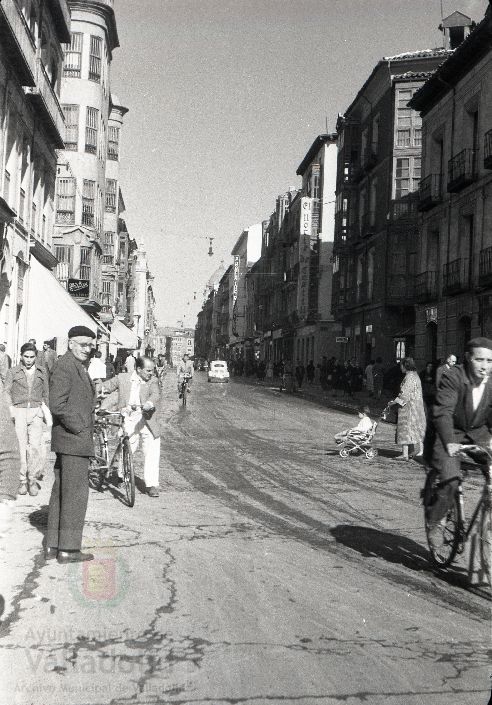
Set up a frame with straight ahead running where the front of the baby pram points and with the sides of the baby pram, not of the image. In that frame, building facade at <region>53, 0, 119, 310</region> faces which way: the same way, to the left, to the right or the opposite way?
the opposite way

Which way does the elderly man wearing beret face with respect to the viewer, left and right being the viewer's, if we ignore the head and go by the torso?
facing to the right of the viewer

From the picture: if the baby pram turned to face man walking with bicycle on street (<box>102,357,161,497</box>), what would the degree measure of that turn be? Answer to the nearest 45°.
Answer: approximately 45° to its left

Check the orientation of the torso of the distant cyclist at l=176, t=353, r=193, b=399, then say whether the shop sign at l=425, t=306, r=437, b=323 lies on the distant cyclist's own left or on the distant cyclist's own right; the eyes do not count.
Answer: on the distant cyclist's own left

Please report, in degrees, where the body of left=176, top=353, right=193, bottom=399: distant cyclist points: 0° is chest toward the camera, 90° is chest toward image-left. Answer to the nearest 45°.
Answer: approximately 0°

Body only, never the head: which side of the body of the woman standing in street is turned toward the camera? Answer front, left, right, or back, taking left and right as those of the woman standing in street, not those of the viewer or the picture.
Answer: left

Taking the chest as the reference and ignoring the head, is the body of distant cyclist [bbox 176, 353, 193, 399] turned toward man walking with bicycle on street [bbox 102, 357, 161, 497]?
yes

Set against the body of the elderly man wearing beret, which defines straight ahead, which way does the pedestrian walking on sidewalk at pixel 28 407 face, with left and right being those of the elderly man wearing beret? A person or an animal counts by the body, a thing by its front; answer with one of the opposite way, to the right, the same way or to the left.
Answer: to the right

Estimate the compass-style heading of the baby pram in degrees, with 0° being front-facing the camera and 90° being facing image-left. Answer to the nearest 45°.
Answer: approximately 90°
